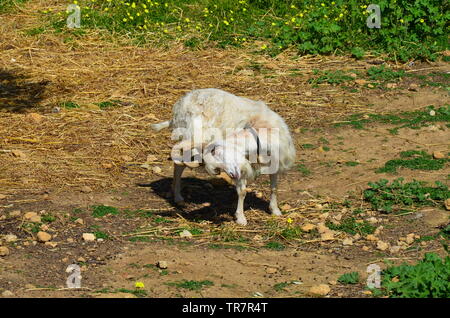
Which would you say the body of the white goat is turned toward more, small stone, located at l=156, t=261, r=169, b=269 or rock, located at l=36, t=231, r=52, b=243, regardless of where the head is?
the small stone

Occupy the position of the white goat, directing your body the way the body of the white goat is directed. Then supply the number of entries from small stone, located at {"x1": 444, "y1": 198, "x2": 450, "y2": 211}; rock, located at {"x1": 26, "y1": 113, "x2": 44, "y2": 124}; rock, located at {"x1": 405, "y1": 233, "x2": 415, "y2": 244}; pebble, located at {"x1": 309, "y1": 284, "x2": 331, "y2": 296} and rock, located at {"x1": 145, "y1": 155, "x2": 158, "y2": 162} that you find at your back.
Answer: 2

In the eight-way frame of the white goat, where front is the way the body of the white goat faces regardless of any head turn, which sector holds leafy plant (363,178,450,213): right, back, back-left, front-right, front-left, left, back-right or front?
front-left

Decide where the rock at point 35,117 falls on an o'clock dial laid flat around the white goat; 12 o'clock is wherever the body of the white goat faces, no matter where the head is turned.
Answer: The rock is roughly at 6 o'clock from the white goat.

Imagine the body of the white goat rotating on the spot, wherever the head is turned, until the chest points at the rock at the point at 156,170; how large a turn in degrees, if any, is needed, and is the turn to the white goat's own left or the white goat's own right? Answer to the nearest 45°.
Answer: approximately 180°

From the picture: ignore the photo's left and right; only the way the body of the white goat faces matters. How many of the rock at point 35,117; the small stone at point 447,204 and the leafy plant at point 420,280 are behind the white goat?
1

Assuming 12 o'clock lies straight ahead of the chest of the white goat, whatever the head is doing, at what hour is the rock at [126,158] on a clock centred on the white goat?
The rock is roughly at 6 o'clock from the white goat.

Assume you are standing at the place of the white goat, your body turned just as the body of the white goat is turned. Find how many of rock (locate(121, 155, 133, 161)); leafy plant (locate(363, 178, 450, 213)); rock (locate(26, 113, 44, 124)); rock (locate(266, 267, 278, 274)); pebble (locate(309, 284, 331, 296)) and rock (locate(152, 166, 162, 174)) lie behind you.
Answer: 3

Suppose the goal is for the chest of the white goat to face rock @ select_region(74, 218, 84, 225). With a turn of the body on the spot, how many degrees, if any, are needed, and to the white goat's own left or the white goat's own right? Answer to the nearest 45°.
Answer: approximately 135° to the white goat's own right

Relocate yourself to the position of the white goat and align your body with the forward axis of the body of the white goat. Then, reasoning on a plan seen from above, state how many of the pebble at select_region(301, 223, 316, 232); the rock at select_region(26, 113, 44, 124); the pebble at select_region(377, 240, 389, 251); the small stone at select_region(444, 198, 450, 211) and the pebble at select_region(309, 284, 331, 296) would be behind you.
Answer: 1

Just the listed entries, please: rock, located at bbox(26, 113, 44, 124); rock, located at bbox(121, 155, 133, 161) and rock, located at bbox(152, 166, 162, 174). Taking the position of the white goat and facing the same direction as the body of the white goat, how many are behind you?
3

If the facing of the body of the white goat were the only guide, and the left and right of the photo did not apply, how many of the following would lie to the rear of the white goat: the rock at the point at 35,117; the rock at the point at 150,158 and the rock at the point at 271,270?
2

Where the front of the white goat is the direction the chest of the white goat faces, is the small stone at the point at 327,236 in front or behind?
in front

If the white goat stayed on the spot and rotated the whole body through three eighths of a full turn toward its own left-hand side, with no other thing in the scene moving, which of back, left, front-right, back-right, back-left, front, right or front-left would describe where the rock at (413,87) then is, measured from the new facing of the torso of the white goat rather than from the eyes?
front-right

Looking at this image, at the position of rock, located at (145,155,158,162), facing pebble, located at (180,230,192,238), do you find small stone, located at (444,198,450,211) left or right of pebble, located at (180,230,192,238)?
left

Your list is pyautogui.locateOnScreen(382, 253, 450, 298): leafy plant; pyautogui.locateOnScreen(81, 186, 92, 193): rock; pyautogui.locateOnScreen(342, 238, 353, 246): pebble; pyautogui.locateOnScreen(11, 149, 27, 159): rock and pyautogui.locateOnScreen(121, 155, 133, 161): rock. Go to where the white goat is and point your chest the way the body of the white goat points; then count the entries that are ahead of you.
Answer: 2

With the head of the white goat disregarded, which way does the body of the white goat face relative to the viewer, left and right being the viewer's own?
facing the viewer and to the right of the viewer

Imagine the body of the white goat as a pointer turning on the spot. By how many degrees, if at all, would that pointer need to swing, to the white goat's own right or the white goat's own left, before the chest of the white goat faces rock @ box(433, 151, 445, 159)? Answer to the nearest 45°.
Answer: approximately 90° to the white goat's own left

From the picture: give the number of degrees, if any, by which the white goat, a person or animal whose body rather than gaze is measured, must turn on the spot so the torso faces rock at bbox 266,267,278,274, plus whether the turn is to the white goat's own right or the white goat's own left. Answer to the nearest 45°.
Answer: approximately 45° to the white goat's own right

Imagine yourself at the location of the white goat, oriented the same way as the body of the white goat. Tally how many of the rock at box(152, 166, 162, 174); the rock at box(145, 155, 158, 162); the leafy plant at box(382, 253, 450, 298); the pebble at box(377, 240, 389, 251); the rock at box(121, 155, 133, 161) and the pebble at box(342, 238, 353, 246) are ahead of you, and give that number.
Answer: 3
